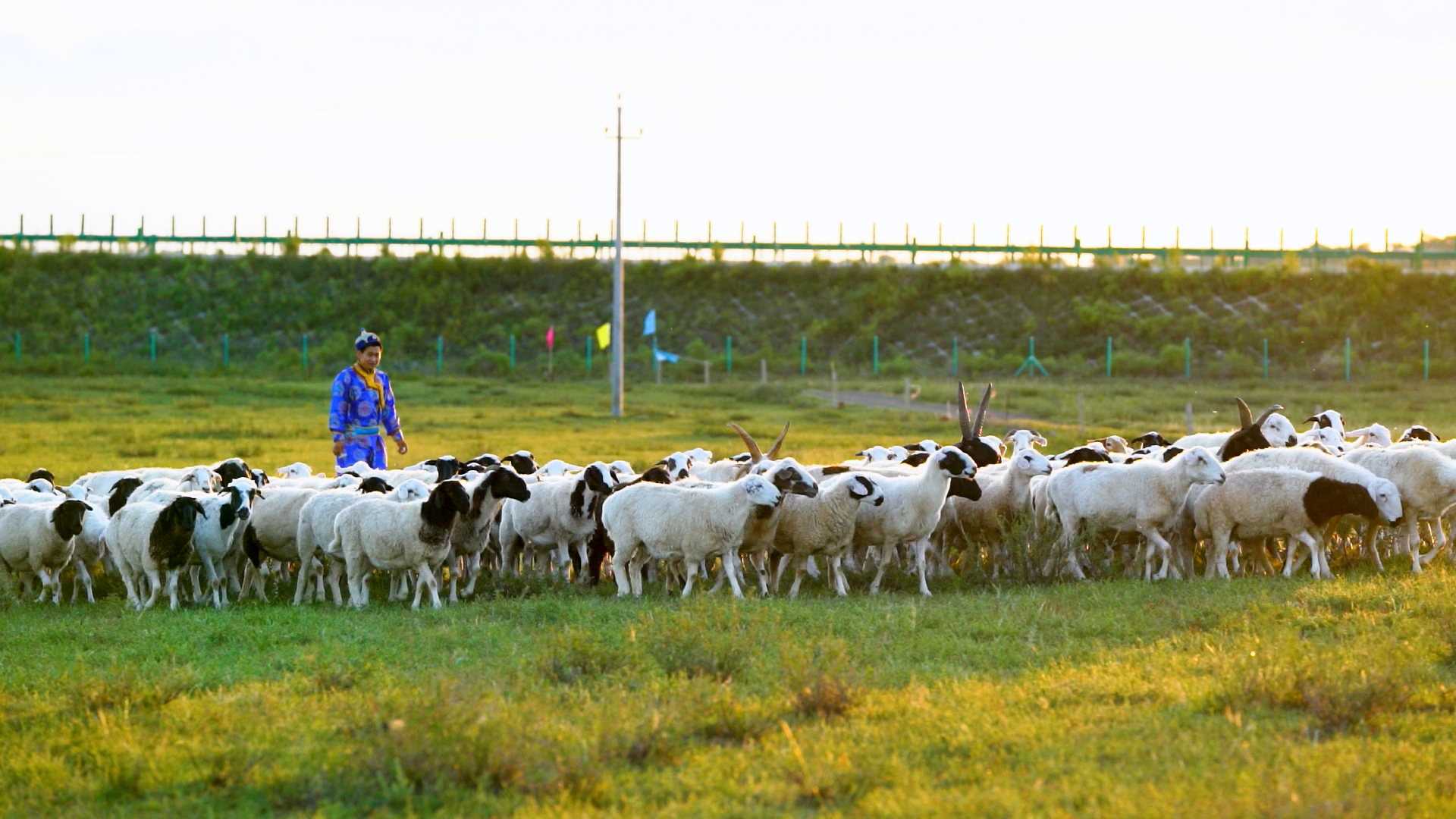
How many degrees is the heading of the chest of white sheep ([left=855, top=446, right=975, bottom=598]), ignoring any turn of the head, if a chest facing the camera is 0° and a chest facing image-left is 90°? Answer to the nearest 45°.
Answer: approximately 270°

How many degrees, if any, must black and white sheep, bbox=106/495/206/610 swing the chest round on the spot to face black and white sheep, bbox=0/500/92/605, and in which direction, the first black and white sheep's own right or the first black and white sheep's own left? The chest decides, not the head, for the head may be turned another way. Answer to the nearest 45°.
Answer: approximately 180°

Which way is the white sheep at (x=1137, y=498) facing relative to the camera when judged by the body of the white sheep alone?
to the viewer's right

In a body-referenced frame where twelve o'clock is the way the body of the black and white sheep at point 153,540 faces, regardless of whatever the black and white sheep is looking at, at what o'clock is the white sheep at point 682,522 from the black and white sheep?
The white sheep is roughly at 11 o'clock from the black and white sheep.

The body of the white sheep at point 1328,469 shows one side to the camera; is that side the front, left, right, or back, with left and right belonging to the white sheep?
right

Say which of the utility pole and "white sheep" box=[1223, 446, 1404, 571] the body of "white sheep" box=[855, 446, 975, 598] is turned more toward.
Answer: the white sheep

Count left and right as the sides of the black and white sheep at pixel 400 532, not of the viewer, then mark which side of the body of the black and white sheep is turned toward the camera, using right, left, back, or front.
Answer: right

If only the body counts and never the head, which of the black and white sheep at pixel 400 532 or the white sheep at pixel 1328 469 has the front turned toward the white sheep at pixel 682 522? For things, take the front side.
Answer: the black and white sheep

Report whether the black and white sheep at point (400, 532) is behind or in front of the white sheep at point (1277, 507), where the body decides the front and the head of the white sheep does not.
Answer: behind

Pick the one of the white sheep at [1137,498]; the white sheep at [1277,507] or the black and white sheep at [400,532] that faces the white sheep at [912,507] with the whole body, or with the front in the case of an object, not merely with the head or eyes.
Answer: the black and white sheep

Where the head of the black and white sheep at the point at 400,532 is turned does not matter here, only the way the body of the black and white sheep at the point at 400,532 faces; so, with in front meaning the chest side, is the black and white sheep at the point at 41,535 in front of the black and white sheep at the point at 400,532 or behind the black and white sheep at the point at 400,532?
behind

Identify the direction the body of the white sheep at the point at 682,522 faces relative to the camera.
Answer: to the viewer's right

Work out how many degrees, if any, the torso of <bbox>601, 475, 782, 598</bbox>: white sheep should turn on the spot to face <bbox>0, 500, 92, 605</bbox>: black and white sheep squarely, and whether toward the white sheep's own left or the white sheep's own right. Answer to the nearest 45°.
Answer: approximately 180°

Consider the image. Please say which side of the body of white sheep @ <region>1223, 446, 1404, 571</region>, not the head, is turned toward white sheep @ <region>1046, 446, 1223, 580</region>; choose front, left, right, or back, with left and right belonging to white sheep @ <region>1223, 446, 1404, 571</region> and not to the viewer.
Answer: back

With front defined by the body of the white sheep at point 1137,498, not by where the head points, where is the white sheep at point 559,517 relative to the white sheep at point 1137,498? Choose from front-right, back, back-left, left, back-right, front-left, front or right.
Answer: back

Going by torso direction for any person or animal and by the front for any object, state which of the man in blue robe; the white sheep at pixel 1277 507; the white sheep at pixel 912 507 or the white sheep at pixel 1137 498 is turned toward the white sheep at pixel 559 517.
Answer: the man in blue robe
